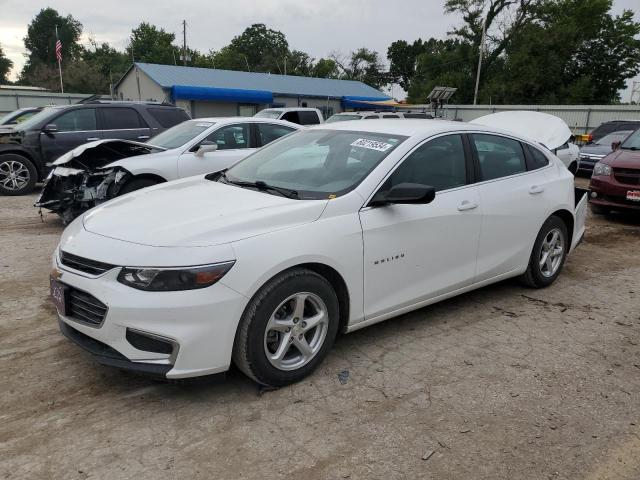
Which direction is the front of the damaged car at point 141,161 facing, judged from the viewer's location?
facing the viewer and to the left of the viewer

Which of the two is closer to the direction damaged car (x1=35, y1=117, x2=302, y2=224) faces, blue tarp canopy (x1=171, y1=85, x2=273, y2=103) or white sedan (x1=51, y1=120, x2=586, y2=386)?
the white sedan

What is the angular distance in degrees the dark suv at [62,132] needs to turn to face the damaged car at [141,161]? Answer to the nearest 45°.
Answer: approximately 90° to its left

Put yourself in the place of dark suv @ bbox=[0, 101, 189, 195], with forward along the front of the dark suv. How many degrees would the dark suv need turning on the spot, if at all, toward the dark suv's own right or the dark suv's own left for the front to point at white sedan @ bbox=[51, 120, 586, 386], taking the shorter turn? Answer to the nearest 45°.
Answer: approximately 90° to the dark suv's own left

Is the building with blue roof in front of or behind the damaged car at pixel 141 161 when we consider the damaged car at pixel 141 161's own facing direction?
behind

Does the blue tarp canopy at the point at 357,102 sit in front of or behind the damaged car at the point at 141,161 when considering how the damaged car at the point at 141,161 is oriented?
behind

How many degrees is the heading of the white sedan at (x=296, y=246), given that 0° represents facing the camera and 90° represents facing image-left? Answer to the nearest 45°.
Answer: approximately 45°

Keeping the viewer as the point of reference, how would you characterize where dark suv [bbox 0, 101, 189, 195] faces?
facing to the left of the viewer

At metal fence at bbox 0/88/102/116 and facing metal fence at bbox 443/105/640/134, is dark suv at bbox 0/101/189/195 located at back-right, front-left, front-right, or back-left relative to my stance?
front-right

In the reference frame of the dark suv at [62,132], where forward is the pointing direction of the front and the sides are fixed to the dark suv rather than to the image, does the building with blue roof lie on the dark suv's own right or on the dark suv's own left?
on the dark suv's own right

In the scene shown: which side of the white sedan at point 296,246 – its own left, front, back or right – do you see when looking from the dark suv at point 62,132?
right

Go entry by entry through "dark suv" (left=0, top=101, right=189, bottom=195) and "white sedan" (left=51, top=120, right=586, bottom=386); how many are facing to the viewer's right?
0

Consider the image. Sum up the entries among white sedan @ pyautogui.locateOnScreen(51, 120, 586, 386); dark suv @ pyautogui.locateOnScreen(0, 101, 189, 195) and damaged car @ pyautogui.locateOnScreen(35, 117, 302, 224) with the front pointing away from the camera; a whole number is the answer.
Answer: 0

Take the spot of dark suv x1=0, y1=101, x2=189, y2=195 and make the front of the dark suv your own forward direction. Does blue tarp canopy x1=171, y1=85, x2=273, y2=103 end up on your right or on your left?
on your right
